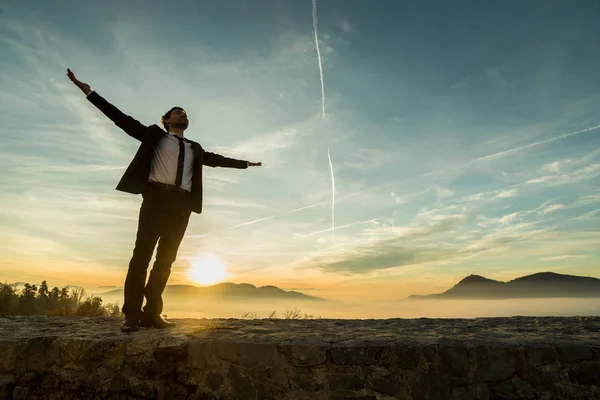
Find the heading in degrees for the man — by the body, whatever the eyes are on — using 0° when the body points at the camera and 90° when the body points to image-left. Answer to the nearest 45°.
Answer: approximately 315°
